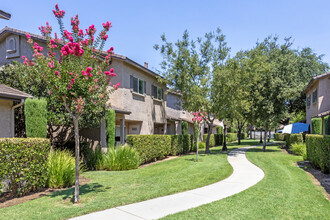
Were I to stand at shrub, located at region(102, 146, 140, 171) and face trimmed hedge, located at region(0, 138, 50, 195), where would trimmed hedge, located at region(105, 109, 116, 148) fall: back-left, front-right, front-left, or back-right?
back-right

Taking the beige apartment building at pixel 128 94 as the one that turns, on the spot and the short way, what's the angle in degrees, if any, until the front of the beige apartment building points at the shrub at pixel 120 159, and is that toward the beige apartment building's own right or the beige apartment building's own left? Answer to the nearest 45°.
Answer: approximately 45° to the beige apartment building's own right

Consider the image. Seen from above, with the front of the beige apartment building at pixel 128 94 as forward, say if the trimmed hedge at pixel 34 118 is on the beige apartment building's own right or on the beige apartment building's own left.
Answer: on the beige apartment building's own right

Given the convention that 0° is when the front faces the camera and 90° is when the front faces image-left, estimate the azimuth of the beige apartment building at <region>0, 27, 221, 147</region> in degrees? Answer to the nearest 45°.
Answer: approximately 315°

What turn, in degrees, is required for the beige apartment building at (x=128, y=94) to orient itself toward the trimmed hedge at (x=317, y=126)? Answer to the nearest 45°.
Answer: approximately 45° to its left

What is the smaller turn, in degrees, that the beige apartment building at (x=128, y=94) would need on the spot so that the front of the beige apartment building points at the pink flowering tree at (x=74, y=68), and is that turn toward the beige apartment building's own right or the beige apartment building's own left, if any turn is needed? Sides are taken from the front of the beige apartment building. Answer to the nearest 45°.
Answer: approximately 45° to the beige apartment building's own right

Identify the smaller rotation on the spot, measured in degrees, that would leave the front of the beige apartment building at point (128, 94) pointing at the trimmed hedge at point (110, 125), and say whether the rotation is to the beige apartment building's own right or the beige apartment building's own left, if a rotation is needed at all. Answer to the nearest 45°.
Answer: approximately 45° to the beige apartment building's own right
